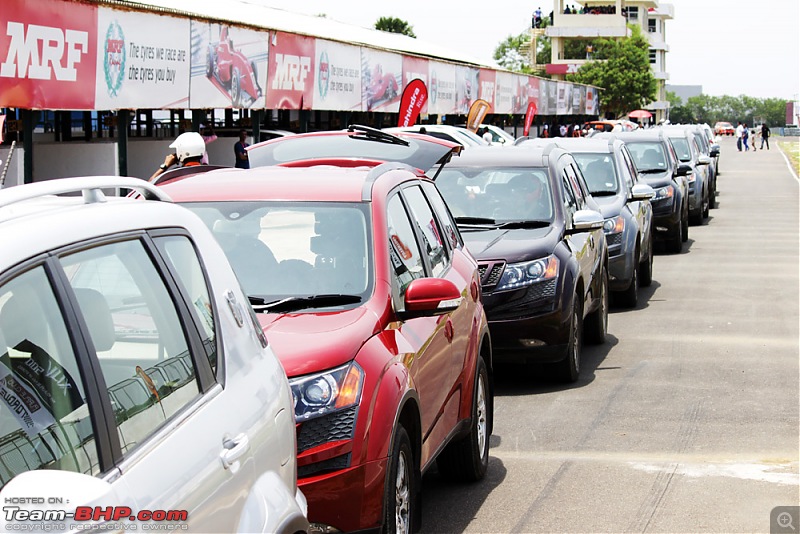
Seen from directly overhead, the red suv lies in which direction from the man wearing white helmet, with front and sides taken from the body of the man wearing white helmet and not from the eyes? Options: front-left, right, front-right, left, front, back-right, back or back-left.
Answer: left

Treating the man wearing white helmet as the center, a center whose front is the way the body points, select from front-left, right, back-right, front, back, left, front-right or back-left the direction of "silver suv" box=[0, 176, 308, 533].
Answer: left

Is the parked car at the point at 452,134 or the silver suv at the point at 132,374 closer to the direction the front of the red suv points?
the silver suv

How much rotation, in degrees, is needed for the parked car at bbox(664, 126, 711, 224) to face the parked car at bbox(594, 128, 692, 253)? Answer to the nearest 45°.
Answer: approximately 45° to its left

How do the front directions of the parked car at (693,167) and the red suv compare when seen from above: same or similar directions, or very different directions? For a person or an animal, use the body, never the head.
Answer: same or similar directions

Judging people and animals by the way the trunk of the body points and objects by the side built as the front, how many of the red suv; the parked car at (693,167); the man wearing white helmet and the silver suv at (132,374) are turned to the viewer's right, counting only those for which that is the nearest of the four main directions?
0

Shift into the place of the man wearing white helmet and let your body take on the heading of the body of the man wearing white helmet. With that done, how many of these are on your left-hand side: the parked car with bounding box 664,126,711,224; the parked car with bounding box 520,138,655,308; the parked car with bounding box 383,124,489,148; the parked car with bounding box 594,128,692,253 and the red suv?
1

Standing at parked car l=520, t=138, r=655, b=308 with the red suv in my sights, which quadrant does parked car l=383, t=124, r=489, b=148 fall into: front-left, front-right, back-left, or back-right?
back-right

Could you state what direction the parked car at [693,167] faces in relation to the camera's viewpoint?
facing the viewer and to the left of the viewer

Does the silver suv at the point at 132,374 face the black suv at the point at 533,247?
no

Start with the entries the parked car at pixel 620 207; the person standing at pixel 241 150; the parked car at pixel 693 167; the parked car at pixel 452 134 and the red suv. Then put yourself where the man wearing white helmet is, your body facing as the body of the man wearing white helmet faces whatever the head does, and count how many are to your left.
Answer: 1

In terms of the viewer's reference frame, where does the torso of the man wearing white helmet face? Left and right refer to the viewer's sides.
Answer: facing to the left of the viewer

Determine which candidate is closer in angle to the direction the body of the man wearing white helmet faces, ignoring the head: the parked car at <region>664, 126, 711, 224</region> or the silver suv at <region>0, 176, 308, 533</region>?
the silver suv

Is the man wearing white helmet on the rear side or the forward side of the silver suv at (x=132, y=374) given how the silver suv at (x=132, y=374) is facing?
on the rear side

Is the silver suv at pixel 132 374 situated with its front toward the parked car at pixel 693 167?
no
